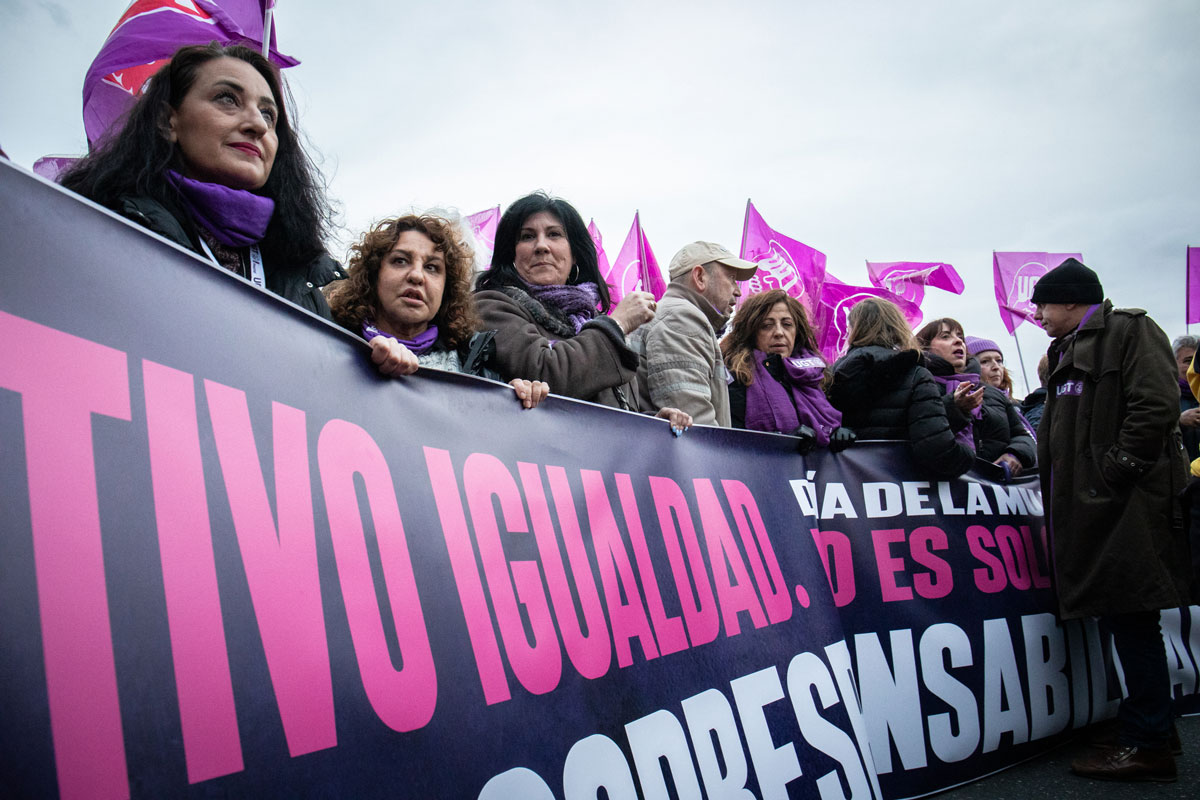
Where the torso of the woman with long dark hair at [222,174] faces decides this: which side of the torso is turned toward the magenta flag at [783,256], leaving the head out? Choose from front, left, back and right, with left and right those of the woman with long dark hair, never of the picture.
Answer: left

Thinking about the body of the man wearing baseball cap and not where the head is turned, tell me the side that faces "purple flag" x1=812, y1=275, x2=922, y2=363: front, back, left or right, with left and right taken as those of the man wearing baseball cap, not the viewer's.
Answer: left

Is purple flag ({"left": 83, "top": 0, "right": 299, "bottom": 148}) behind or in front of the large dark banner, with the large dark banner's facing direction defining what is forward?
behind

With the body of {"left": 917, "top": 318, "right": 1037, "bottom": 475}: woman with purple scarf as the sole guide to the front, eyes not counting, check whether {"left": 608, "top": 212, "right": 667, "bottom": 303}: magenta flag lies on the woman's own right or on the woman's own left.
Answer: on the woman's own right

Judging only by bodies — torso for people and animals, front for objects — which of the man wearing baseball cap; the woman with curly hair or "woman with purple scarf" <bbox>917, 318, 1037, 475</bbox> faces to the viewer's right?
the man wearing baseball cap

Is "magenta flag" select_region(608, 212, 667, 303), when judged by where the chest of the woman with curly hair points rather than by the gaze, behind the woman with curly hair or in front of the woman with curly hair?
behind

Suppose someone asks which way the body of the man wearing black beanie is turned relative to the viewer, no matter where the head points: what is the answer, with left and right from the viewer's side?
facing to the left of the viewer

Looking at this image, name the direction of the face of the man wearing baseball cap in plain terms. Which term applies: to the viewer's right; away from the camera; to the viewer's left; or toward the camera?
to the viewer's right

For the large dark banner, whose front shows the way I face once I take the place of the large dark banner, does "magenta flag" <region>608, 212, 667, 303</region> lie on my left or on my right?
on my left
